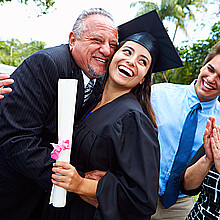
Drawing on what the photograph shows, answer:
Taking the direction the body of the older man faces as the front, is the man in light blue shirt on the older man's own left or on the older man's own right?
on the older man's own left

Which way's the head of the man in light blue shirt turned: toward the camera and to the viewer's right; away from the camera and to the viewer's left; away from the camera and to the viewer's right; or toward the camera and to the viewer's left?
toward the camera and to the viewer's left

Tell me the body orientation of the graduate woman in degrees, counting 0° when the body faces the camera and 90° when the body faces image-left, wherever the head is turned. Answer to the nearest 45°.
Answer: approximately 45°

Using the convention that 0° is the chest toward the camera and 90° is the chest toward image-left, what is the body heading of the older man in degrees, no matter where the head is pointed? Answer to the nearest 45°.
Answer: approximately 315°

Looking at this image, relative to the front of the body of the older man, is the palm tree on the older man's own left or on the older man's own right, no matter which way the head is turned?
on the older man's own left

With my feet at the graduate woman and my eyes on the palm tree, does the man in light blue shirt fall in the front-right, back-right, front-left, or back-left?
front-right

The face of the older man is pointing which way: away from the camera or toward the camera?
toward the camera

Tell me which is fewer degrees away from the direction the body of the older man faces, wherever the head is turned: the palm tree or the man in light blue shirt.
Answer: the man in light blue shirt
